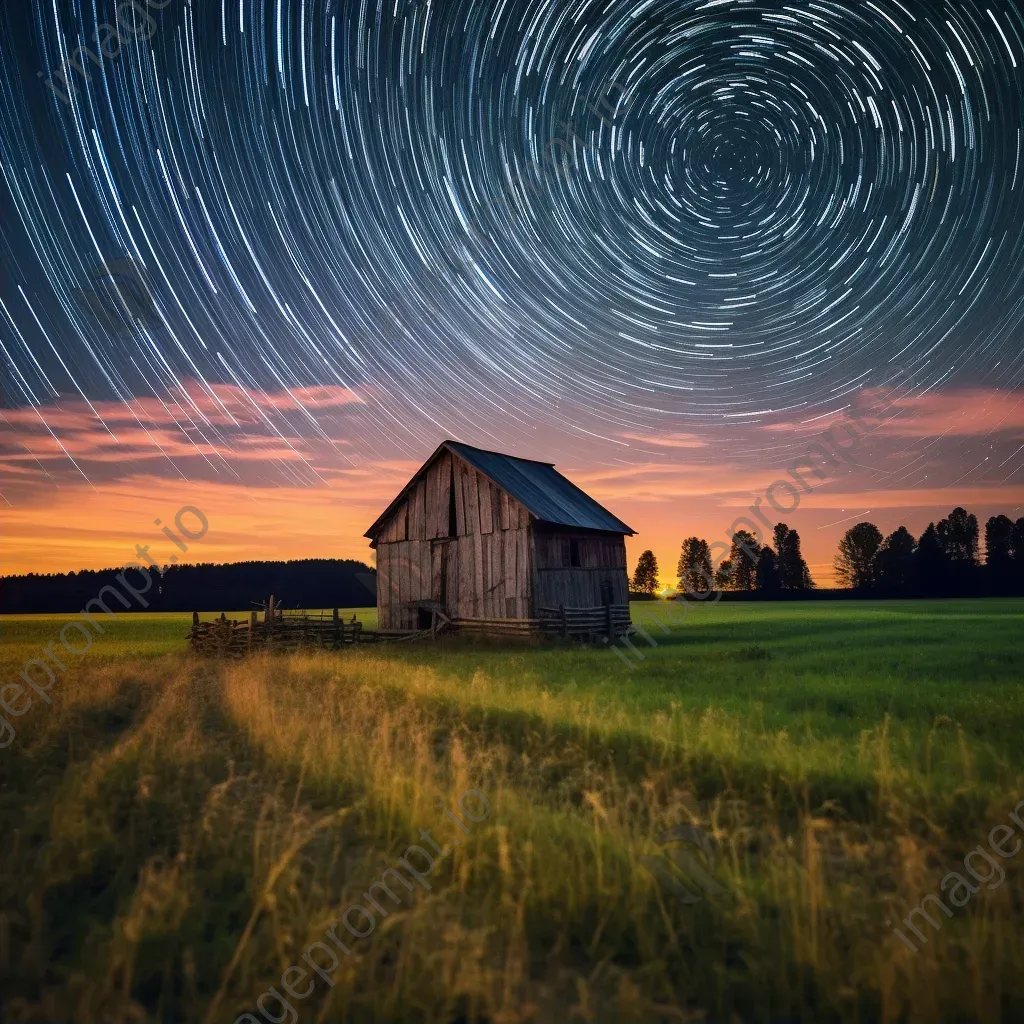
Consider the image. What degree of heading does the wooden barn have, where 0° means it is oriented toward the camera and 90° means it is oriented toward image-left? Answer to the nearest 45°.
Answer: approximately 45°
